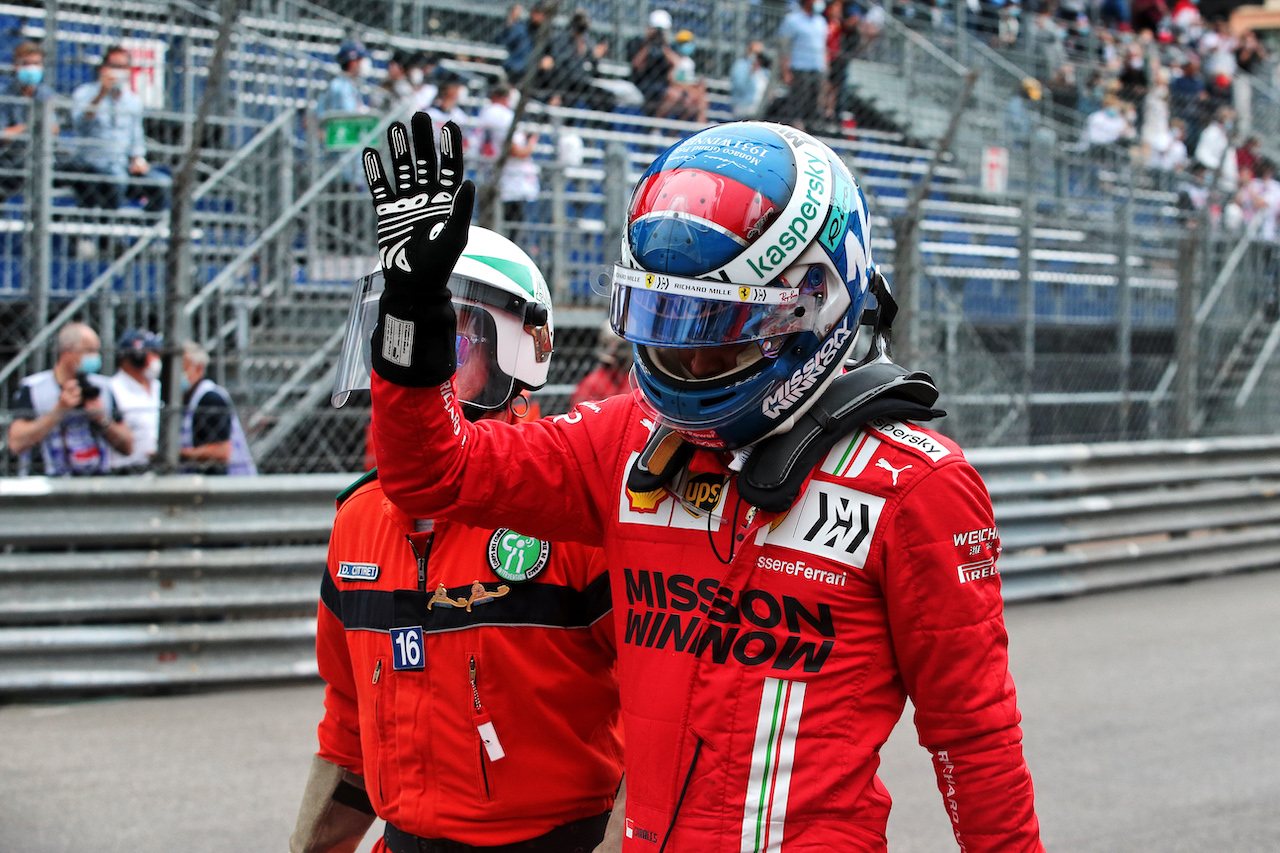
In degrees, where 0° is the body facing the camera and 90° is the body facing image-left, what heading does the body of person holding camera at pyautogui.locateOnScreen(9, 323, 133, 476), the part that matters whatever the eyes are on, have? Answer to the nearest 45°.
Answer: approximately 315°

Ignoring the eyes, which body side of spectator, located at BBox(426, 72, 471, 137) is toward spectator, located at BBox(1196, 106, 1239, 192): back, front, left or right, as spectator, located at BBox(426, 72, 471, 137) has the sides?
left

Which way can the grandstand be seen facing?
toward the camera

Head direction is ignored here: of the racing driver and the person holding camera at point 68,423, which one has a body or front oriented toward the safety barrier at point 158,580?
the person holding camera

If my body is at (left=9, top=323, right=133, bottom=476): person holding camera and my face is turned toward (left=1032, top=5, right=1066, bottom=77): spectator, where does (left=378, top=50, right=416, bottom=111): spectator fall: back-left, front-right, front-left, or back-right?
front-left

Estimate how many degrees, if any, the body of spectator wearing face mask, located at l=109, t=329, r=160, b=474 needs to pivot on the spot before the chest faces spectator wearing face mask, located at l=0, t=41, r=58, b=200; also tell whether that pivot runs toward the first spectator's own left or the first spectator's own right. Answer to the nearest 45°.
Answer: approximately 180°

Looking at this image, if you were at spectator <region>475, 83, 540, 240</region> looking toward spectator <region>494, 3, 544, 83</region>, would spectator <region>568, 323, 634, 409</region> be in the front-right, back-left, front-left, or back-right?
back-right
